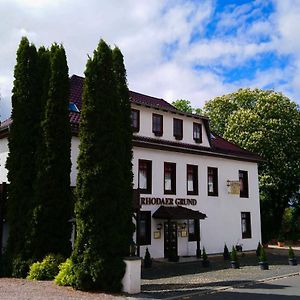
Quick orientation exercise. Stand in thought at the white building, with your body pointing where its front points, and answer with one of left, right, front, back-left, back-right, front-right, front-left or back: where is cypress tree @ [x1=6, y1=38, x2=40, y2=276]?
right

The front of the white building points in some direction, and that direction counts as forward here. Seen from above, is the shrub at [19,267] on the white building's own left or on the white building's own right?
on the white building's own right

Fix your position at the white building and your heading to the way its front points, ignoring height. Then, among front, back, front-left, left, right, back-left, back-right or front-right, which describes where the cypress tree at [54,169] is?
right

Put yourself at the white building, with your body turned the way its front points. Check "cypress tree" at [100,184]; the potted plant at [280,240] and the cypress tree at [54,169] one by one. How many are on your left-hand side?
1

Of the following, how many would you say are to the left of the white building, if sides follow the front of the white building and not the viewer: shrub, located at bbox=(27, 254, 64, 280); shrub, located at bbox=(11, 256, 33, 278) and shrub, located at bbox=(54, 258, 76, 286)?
0

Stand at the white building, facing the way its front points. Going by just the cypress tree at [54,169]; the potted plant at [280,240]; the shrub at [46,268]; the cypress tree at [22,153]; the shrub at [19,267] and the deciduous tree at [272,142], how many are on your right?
4

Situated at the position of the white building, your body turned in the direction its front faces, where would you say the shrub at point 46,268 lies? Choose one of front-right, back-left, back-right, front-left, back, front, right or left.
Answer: right

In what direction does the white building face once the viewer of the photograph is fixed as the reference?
facing the viewer and to the right of the viewer

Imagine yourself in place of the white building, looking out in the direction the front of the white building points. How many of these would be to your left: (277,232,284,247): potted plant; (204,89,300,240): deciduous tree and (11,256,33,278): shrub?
2

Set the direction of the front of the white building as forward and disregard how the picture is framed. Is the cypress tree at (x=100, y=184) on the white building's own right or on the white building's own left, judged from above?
on the white building's own right

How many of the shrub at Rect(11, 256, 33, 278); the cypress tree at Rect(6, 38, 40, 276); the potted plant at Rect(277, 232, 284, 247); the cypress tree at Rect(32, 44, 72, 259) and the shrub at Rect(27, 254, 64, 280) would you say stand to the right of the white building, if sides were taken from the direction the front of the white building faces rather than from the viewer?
4

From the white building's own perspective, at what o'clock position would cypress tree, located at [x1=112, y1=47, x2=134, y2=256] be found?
The cypress tree is roughly at 2 o'clock from the white building.

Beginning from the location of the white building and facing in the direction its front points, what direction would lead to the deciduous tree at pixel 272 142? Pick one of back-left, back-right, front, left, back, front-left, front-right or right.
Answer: left
